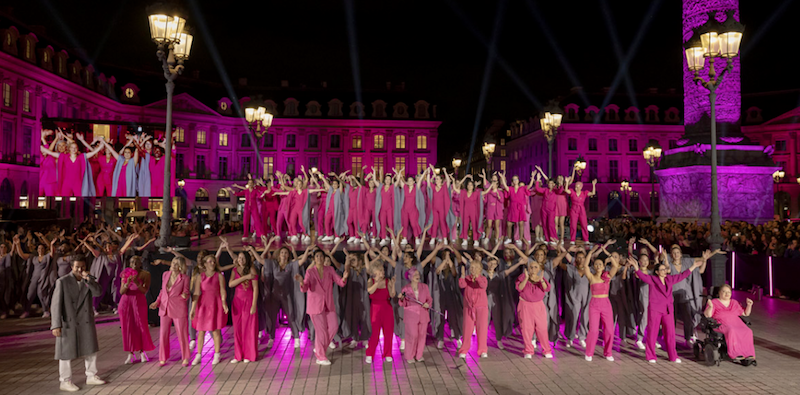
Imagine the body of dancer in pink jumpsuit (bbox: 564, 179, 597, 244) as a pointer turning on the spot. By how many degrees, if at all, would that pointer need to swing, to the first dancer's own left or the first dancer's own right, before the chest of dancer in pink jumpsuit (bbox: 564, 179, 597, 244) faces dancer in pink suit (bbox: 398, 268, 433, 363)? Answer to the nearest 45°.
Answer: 0° — they already face them

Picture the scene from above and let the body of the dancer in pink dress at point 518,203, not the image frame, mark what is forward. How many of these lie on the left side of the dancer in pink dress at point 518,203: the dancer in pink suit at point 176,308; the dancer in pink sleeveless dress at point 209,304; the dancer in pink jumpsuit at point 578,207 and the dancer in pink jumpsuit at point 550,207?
2

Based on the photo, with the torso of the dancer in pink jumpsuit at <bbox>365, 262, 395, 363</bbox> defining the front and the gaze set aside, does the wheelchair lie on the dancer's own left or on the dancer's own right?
on the dancer's own left

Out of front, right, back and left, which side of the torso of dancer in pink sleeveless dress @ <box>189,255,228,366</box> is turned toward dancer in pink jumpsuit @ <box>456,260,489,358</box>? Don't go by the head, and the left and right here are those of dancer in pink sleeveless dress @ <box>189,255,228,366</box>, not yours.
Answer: left

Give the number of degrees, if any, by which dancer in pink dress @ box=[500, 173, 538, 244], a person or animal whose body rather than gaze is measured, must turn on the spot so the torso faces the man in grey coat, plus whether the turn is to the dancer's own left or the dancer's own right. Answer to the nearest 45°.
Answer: approximately 45° to the dancer's own right

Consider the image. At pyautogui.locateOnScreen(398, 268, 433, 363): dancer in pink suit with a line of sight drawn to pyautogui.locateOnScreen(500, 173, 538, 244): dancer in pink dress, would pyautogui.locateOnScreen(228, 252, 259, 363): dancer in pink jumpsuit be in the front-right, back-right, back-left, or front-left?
back-left

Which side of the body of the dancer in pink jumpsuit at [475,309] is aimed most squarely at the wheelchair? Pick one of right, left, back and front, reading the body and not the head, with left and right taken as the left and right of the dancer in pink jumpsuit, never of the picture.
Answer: left

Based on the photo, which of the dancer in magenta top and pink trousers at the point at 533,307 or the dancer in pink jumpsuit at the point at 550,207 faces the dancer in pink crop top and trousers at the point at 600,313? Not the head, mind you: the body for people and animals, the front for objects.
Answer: the dancer in pink jumpsuit at the point at 550,207

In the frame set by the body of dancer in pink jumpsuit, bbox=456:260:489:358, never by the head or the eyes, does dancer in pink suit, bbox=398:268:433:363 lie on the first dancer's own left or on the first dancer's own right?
on the first dancer's own right

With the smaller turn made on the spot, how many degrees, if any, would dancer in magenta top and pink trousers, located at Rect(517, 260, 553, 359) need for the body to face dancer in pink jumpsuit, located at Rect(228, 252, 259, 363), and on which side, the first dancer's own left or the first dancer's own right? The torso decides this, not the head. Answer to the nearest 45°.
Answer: approximately 90° to the first dancer's own right

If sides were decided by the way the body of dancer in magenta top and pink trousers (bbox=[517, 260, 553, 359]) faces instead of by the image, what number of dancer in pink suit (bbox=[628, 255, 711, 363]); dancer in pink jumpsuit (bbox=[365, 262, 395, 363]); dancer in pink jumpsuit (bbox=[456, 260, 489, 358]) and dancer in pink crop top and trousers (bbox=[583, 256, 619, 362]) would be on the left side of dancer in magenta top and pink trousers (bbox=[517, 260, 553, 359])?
2

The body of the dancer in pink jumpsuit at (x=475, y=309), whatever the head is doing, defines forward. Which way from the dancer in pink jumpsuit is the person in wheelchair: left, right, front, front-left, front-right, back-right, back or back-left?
left

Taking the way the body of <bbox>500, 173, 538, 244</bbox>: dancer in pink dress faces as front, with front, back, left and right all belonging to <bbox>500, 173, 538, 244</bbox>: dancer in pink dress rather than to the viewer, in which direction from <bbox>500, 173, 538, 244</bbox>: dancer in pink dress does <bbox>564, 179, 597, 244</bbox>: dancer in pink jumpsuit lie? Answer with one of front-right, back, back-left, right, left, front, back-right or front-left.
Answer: left

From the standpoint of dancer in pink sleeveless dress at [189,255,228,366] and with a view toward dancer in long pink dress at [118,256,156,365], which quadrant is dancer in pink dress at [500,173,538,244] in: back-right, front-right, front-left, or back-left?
back-right

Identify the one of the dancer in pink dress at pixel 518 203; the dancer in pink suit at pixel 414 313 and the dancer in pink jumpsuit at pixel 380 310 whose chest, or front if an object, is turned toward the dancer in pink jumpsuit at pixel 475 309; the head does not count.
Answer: the dancer in pink dress at pixel 518 203
